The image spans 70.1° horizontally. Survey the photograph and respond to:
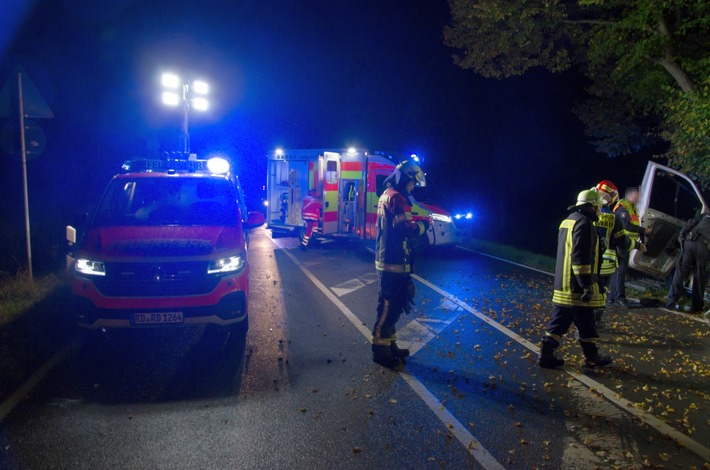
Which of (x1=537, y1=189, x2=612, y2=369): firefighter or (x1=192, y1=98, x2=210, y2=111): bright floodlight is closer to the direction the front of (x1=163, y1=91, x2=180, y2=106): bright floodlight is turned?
the firefighter

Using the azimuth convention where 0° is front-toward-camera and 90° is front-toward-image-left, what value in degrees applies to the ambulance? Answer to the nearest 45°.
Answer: approximately 270°

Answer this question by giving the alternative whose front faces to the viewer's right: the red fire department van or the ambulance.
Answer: the ambulance

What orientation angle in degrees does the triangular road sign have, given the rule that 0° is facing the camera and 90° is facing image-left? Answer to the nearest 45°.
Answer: approximately 180°

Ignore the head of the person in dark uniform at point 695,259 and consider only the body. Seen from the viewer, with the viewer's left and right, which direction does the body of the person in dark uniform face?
facing away from the viewer and to the right of the viewer

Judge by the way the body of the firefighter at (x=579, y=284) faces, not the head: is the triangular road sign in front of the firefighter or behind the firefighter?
behind

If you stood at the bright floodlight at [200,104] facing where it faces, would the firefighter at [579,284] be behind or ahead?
ahead

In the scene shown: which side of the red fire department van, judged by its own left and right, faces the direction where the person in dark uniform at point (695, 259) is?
left

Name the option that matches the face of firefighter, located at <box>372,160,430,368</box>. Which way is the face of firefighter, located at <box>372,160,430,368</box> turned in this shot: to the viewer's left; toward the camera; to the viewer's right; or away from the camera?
to the viewer's right
